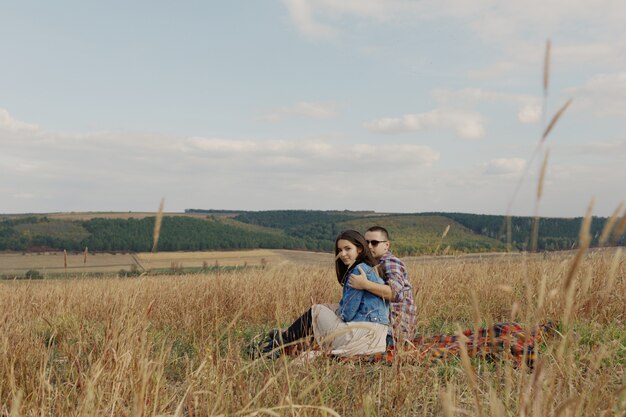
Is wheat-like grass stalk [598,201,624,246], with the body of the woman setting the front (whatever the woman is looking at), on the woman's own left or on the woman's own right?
on the woman's own left

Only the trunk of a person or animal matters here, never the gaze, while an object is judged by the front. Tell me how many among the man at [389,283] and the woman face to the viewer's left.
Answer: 2

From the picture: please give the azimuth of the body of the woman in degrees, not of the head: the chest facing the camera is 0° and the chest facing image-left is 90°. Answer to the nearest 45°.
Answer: approximately 90°

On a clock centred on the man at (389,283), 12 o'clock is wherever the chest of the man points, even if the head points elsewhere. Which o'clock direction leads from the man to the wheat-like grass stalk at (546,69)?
The wheat-like grass stalk is roughly at 9 o'clock from the man.

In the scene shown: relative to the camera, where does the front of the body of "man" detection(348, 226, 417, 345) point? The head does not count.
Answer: to the viewer's left

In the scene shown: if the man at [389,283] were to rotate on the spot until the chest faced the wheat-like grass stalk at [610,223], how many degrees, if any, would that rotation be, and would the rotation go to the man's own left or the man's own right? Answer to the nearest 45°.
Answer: approximately 90° to the man's own left

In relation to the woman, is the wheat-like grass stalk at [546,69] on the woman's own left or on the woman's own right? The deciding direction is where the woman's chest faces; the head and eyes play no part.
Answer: on the woman's own left
